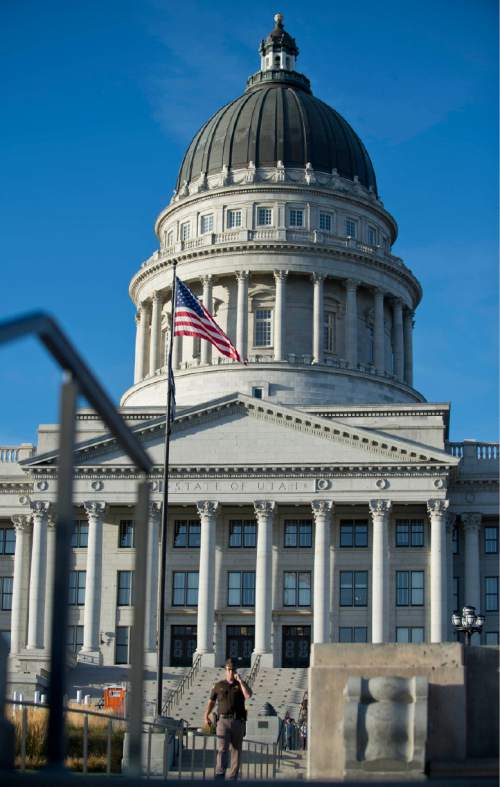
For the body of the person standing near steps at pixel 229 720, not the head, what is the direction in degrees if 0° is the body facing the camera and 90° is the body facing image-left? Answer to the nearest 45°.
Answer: approximately 0°
